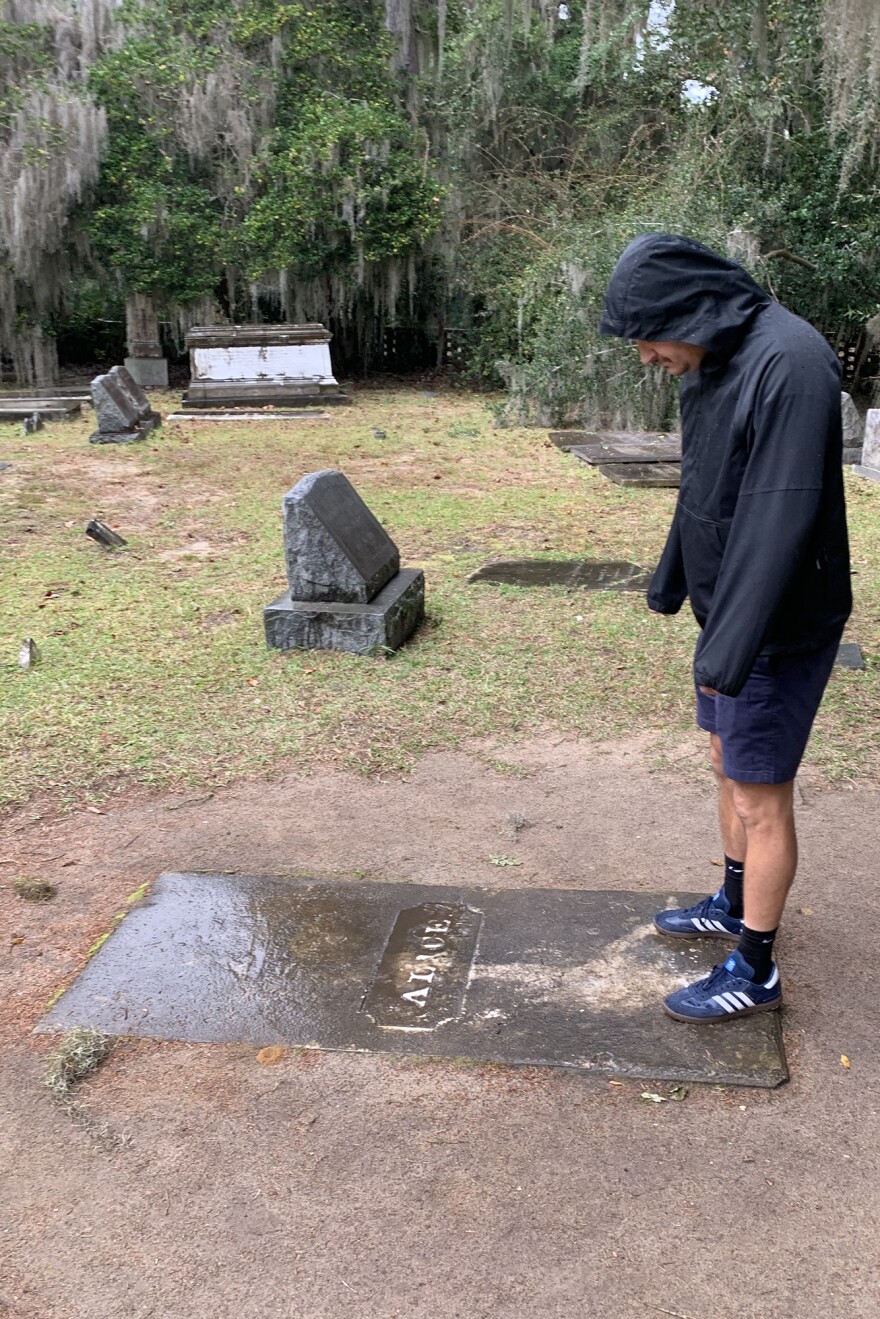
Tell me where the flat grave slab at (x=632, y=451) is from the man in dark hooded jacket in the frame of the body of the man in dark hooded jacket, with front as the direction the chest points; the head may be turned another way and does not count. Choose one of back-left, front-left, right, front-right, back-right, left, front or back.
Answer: right

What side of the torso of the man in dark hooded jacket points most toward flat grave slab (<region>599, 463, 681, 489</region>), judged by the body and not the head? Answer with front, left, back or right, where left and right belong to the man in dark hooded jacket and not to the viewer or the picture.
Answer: right

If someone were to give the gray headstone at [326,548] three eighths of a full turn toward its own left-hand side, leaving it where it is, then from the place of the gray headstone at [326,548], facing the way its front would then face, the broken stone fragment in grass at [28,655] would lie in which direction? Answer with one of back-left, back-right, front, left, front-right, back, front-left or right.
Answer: front-left

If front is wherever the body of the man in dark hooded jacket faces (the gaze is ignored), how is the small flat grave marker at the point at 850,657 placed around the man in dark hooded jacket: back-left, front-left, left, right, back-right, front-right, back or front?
right

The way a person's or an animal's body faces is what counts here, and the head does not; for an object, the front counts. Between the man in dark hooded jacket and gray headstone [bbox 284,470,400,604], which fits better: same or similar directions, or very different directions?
very different directions

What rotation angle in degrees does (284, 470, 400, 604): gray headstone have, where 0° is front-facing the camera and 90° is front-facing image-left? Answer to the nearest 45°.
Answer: approximately 270°

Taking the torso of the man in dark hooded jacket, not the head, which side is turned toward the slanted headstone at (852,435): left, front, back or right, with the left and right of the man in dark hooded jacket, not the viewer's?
right

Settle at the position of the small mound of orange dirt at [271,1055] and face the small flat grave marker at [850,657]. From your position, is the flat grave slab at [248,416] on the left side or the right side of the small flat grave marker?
left

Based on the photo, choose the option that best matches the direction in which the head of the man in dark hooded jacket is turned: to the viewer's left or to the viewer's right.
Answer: to the viewer's left

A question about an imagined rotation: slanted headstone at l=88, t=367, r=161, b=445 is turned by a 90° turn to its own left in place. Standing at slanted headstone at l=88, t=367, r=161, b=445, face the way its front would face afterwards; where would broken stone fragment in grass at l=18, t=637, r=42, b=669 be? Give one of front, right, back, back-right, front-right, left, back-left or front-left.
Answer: back

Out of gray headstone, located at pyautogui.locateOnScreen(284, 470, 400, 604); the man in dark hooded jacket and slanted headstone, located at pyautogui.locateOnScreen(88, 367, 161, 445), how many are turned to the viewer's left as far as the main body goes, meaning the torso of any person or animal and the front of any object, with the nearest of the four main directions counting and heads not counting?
1

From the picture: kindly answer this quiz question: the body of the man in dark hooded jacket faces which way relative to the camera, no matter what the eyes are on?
to the viewer's left

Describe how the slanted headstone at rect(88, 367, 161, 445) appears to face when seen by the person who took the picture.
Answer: facing to the right of the viewer
